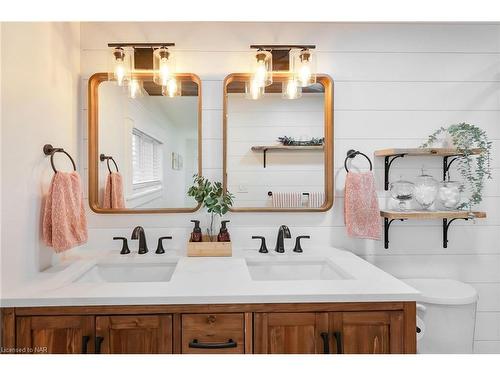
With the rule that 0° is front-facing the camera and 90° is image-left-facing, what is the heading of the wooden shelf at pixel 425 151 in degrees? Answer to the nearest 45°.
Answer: approximately 0°

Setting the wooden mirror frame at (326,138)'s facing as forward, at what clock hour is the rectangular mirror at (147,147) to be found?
The rectangular mirror is roughly at 3 o'clock from the wooden mirror frame.

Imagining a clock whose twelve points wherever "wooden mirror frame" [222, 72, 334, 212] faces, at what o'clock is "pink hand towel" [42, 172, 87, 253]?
The pink hand towel is roughly at 2 o'clock from the wooden mirror frame.

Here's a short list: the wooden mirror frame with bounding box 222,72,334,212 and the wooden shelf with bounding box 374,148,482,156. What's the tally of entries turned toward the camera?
2
